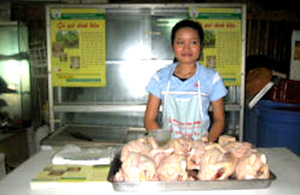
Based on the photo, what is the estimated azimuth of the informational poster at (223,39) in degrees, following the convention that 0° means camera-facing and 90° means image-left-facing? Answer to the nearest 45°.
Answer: approximately 0°

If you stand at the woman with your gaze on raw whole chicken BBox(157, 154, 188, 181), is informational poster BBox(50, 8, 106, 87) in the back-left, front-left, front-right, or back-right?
back-right

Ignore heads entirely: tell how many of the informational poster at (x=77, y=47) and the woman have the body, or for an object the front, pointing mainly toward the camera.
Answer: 2

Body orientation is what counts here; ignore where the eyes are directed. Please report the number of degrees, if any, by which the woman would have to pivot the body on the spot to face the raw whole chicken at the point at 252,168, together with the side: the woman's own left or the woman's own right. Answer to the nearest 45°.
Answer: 0° — they already face it

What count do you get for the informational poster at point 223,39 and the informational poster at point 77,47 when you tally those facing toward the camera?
2

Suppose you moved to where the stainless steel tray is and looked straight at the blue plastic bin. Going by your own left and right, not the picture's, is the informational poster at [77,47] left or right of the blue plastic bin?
left

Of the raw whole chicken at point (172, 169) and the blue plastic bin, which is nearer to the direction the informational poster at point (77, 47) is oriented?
the raw whole chicken
